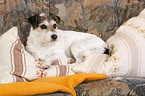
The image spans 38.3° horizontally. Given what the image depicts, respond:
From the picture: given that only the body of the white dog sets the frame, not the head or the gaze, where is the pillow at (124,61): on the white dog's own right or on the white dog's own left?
on the white dog's own left

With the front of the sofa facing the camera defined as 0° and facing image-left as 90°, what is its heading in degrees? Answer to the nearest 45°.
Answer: approximately 0°
